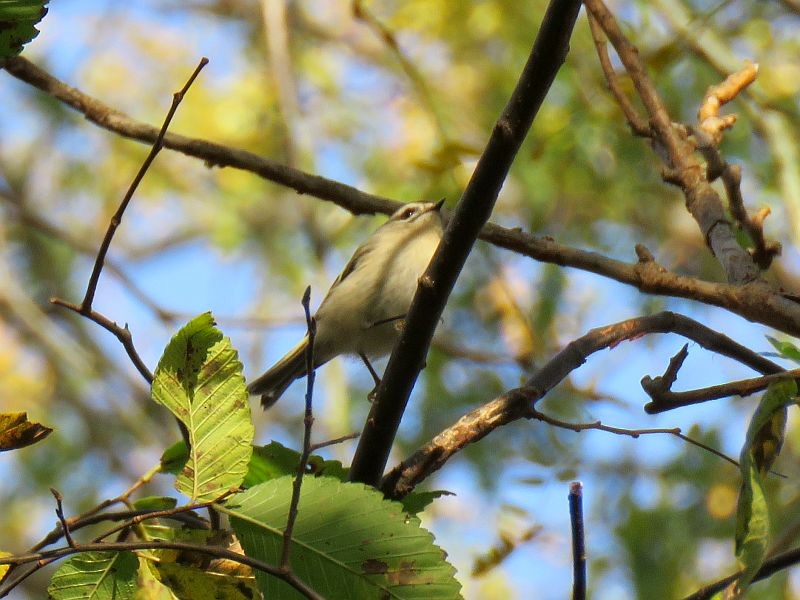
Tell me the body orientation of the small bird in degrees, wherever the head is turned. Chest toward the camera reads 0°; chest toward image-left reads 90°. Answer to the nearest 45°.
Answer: approximately 270°

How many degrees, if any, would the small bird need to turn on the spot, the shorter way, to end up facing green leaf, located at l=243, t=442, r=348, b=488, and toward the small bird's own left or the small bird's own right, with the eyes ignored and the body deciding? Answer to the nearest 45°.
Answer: approximately 90° to the small bird's own right

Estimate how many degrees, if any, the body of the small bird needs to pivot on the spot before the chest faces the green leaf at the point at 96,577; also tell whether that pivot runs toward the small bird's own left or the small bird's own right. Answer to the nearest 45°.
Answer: approximately 90° to the small bird's own right

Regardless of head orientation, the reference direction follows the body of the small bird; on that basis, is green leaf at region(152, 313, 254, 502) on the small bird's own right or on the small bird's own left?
on the small bird's own right

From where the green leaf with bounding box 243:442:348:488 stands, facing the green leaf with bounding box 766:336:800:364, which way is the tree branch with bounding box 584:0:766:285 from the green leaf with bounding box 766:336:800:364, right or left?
left

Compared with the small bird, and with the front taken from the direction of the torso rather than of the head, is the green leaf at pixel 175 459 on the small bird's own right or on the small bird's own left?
on the small bird's own right
